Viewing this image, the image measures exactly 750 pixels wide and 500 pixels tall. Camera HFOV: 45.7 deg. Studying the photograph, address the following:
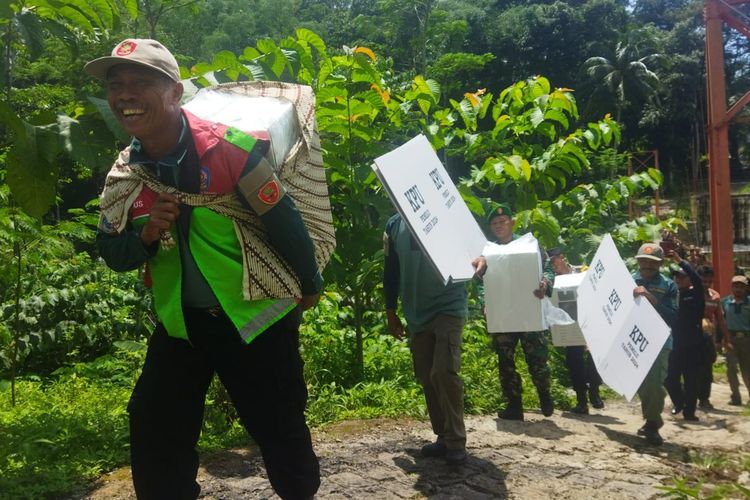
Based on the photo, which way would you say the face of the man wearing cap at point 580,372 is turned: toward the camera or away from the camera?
toward the camera

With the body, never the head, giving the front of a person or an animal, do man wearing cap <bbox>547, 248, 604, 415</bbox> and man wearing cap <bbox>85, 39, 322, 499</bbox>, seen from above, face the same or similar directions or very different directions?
same or similar directions

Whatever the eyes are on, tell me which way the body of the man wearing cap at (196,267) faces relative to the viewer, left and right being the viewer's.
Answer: facing the viewer and to the left of the viewer

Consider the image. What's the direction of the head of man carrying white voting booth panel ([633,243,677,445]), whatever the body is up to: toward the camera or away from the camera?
toward the camera

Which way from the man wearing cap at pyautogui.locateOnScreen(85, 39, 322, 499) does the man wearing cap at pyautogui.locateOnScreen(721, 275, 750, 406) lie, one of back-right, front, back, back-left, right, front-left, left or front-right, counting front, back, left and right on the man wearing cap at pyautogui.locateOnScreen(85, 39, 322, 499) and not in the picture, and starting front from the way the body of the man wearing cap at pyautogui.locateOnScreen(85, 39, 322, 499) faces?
back

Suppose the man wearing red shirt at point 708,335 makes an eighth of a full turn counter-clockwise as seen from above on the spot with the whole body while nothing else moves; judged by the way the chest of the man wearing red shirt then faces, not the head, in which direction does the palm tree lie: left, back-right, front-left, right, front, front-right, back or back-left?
back

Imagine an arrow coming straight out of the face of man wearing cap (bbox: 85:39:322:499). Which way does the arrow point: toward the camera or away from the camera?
toward the camera

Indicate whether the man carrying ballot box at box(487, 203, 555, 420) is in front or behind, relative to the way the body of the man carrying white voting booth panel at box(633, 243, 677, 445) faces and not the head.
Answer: in front
